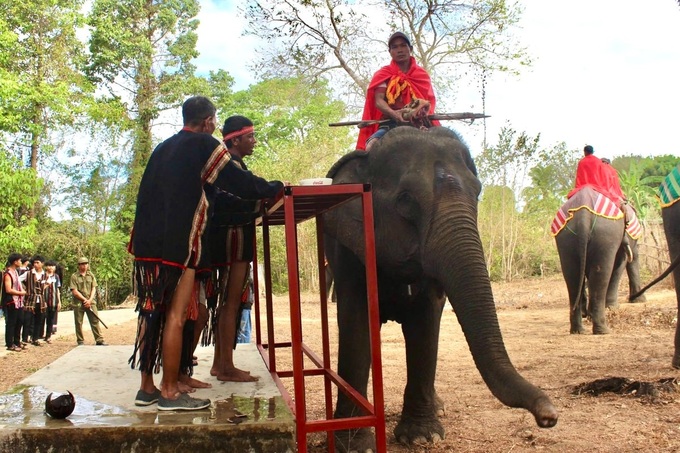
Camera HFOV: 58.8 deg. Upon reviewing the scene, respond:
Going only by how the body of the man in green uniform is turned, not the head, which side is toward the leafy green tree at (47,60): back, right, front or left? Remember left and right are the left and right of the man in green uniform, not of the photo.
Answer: back

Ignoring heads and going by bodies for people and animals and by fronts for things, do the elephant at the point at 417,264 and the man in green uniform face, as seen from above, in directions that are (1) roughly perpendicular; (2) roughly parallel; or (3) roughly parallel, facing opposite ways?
roughly parallel

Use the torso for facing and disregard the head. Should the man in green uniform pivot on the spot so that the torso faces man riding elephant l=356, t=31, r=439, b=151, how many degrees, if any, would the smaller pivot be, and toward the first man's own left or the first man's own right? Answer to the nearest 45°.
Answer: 0° — they already face them

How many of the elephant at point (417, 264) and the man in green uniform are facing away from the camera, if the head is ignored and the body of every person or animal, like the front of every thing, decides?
0

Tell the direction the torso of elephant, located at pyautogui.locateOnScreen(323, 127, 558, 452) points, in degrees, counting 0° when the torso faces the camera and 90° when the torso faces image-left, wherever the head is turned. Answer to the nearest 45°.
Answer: approximately 315°

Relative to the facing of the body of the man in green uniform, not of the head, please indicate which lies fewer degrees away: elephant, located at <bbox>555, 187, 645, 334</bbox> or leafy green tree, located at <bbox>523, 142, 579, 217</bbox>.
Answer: the elephant

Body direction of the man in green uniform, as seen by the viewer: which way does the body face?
toward the camera

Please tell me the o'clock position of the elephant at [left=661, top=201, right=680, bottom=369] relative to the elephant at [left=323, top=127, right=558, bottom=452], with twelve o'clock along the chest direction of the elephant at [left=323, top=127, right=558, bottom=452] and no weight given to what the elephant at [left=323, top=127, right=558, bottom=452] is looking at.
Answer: the elephant at [left=661, top=201, right=680, bottom=369] is roughly at 9 o'clock from the elephant at [left=323, top=127, right=558, bottom=452].

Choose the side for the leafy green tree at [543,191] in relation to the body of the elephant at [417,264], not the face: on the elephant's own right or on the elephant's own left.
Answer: on the elephant's own left

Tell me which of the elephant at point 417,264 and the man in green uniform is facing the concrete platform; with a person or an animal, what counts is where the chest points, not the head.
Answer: the man in green uniform

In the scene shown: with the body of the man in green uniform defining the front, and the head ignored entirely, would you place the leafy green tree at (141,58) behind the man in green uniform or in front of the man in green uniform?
behind
